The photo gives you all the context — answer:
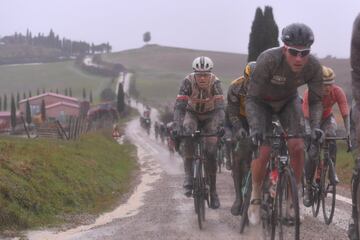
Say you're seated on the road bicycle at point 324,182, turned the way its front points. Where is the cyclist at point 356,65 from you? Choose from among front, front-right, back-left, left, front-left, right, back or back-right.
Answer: front

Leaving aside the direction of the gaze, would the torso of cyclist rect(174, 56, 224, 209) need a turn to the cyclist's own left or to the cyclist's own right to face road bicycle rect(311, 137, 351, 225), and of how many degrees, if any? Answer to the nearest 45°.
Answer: approximately 90° to the cyclist's own left

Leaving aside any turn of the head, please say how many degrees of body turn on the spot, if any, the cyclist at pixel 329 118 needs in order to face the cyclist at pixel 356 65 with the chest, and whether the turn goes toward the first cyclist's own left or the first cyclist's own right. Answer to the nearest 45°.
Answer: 0° — they already face them

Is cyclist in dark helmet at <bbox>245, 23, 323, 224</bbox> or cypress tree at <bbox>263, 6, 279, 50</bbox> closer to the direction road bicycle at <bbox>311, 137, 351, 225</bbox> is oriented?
the cyclist in dark helmet

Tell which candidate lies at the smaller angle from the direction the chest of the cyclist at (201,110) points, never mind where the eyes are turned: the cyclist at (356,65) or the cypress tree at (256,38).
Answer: the cyclist

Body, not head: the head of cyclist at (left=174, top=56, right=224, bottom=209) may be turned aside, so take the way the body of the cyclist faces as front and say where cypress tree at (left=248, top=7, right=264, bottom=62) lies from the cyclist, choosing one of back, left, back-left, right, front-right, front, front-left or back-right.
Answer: back

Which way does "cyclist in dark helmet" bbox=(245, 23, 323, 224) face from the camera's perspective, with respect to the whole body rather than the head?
toward the camera

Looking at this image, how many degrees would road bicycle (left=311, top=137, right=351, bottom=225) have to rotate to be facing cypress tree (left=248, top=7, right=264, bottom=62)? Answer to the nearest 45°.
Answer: approximately 180°

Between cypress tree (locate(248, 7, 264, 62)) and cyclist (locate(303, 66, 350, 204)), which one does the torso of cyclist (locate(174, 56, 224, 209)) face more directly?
the cyclist

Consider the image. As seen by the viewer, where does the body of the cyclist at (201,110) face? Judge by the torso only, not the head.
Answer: toward the camera

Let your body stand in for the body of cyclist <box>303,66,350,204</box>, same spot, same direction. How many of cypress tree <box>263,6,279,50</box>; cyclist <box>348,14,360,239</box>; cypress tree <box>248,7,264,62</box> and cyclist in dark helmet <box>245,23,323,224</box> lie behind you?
2

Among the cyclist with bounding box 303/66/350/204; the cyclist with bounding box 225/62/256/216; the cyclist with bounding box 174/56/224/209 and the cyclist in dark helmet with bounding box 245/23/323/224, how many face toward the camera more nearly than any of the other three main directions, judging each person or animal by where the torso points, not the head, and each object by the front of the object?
4
